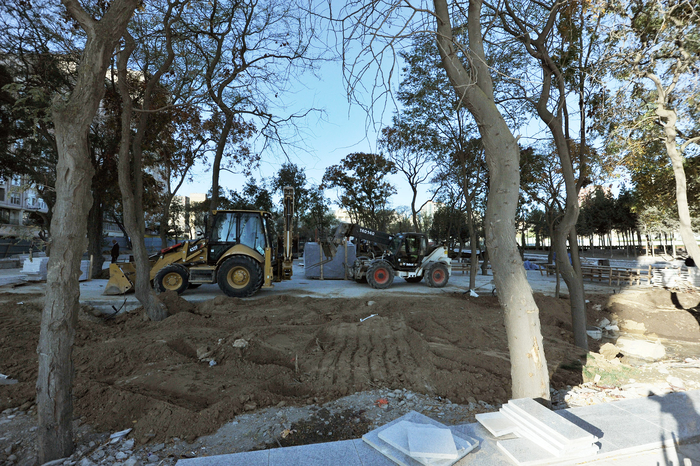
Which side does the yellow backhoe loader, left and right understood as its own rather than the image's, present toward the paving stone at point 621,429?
left

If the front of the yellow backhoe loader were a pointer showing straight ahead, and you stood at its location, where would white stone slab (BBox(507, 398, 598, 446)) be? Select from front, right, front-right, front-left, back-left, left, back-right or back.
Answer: left

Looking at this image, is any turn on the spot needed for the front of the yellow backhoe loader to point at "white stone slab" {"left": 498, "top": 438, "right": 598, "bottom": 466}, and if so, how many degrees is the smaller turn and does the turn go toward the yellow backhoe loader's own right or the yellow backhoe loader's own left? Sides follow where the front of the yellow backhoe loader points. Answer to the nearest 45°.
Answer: approximately 90° to the yellow backhoe loader's own left

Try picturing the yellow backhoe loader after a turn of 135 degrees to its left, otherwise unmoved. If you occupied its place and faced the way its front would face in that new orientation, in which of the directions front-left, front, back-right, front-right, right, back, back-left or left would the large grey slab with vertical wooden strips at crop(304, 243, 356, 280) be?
left

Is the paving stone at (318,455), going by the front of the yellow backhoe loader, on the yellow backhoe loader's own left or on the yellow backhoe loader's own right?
on the yellow backhoe loader's own left

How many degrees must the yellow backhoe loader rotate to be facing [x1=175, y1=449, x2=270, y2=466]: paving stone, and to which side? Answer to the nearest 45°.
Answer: approximately 90° to its left

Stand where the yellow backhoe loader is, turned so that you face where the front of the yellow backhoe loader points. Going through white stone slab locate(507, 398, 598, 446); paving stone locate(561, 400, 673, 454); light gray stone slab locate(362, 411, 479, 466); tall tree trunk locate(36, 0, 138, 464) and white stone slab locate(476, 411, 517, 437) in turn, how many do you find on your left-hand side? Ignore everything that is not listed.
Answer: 5

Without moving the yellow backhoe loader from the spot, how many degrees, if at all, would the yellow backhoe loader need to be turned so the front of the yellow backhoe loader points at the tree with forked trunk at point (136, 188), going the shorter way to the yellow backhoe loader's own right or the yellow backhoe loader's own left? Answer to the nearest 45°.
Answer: approximately 45° to the yellow backhoe loader's own left

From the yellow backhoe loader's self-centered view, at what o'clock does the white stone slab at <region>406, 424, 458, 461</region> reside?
The white stone slab is roughly at 9 o'clock from the yellow backhoe loader.

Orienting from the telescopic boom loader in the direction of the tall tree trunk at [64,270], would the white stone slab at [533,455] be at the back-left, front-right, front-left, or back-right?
front-left

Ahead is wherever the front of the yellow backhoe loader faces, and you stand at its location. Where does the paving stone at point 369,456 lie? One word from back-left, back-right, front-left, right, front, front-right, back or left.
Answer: left

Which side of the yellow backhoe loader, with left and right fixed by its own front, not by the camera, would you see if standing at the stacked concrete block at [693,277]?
back

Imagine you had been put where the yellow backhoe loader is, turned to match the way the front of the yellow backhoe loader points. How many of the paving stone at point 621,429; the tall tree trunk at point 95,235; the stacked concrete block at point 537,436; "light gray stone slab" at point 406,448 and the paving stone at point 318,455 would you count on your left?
4

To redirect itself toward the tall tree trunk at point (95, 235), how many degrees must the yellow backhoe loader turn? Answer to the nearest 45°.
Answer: approximately 45° to its right

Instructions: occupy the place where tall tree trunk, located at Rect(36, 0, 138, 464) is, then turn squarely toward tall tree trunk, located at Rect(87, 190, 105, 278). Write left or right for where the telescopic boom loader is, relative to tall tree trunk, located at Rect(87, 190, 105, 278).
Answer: right

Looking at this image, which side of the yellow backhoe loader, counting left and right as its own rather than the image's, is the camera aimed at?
left

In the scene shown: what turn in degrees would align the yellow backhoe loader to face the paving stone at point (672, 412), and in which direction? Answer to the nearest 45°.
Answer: approximately 90° to its left

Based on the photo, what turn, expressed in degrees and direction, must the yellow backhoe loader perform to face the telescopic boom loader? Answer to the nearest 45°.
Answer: approximately 180°
